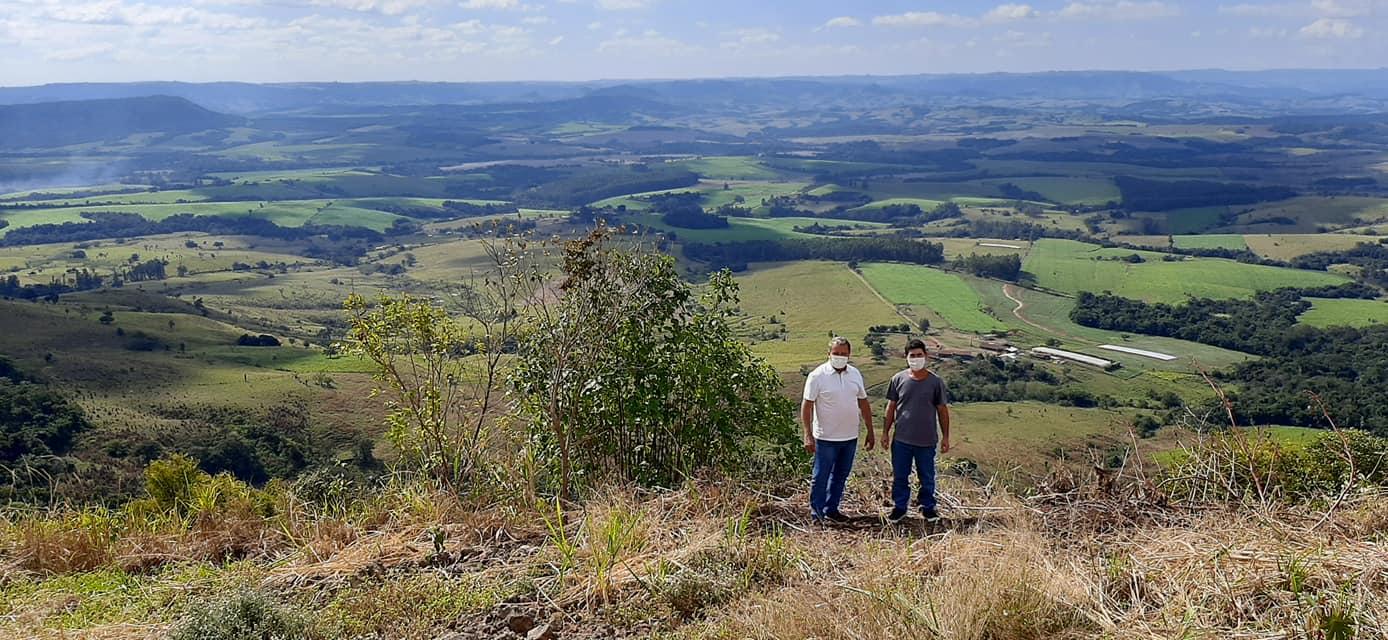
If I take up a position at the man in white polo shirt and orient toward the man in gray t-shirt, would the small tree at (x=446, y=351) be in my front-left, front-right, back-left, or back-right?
back-left

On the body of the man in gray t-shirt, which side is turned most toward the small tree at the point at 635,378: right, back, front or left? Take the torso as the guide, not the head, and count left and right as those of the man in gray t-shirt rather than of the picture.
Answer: right

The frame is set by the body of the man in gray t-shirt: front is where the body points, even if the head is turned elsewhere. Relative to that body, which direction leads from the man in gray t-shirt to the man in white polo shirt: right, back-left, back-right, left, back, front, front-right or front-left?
right

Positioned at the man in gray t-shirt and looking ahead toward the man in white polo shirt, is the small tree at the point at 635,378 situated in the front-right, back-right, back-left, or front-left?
front-right

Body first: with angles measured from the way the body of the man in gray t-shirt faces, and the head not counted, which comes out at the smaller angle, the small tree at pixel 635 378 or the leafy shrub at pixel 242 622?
the leafy shrub

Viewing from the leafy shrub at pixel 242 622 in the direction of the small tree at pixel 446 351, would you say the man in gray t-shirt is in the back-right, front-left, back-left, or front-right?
front-right

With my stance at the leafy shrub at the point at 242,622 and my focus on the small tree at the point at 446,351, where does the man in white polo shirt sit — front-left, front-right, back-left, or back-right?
front-right

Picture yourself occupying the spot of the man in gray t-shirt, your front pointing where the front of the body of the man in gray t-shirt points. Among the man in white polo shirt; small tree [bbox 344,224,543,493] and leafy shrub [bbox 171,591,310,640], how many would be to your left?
0

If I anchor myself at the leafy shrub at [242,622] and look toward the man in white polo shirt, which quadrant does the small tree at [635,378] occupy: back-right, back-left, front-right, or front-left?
front-left

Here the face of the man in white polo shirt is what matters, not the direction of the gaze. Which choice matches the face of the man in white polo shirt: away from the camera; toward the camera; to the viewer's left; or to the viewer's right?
toward the camera

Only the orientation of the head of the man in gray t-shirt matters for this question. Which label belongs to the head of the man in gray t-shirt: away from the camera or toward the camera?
toward the camera

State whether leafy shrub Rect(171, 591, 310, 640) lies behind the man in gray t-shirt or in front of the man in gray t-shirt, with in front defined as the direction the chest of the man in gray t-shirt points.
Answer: in front

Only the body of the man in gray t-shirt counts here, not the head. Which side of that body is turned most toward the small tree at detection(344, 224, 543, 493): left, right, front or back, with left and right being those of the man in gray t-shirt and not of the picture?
right

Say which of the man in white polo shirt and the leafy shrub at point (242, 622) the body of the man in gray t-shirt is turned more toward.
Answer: the leafy shrub

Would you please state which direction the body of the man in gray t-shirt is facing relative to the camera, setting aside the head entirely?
toward the camera

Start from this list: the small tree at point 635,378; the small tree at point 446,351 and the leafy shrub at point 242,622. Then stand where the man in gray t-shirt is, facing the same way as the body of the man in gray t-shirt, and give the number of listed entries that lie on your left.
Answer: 0

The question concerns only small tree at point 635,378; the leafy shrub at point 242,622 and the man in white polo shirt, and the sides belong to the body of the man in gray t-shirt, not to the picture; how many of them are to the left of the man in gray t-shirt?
0
